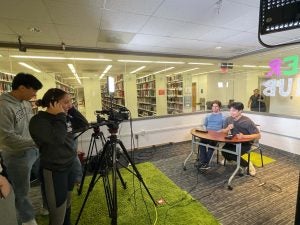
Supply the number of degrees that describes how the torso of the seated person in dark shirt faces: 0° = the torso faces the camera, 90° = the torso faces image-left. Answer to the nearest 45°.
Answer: approximately 45°

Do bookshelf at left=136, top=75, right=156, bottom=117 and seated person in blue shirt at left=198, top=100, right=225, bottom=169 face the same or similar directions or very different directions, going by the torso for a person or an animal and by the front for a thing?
same or similar directions

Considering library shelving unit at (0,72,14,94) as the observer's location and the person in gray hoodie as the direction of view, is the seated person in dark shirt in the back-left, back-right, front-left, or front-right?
front-left

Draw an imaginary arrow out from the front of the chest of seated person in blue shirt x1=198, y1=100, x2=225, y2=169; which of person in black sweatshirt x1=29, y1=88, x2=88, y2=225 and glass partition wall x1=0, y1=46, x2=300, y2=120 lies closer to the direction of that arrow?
the person in black sweatshirt

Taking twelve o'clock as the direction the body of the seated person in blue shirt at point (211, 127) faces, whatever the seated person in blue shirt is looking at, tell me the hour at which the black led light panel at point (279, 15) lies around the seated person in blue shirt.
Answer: The black led light panel is roughly at 10 o'clock from the seated person in blue shirt.

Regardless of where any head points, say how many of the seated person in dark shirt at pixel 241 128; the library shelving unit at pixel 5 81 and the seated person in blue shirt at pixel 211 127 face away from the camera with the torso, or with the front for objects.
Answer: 0

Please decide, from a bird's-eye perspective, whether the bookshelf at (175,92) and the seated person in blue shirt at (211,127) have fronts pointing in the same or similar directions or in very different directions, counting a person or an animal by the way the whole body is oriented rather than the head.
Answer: same or similar directions

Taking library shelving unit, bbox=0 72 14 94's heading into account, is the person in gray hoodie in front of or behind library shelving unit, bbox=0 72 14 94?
in front

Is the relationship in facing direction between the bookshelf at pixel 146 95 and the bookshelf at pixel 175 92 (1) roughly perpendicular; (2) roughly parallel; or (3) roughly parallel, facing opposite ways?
roughly parallel

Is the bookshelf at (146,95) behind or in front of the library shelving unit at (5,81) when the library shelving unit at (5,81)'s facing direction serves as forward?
in front

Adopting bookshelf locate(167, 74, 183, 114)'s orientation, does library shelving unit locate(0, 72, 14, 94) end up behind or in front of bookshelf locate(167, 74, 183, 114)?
in front

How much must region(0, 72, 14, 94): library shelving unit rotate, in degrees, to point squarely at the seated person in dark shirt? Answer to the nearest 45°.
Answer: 0° — it already faces them

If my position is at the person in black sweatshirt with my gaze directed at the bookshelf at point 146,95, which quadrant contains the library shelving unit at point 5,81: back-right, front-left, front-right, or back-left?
front-left

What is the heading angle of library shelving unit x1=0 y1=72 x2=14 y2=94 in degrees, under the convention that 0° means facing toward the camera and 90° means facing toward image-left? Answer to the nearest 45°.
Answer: approximately 315°

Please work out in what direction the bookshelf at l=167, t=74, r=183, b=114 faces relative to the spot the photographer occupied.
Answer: facing the viewer and to the left of the viewer

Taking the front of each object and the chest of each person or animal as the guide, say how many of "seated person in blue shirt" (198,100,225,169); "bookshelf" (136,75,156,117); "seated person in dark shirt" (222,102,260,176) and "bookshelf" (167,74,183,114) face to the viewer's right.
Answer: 0

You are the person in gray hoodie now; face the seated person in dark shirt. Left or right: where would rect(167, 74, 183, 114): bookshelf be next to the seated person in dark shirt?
left

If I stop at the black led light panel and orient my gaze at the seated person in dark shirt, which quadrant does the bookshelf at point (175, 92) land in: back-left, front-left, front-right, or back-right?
front-left
